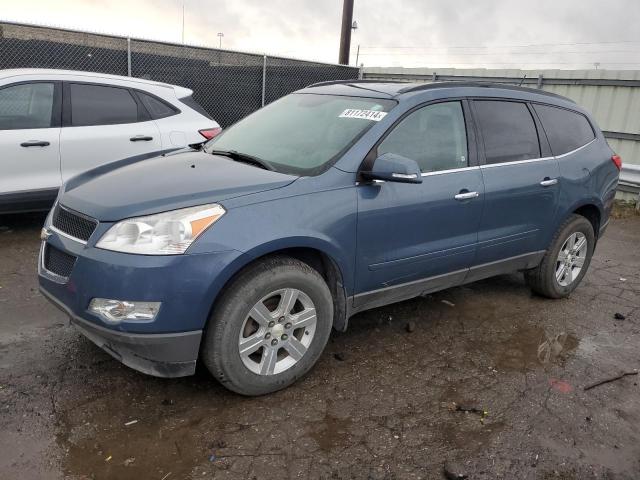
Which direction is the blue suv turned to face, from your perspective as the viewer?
facing the viewer and to the left of the viewer

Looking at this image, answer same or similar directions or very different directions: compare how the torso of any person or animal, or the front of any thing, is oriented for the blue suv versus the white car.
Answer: same or similar directions

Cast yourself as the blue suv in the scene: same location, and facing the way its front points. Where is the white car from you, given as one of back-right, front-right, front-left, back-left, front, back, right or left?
right

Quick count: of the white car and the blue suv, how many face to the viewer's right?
0

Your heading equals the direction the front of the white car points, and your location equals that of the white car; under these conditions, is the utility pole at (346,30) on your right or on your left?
on your right

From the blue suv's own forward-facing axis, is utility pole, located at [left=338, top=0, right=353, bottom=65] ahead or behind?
behind

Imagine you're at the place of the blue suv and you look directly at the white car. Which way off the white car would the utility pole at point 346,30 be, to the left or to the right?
right

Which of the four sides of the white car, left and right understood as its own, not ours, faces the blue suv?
left

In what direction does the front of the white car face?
to the viewer's left
